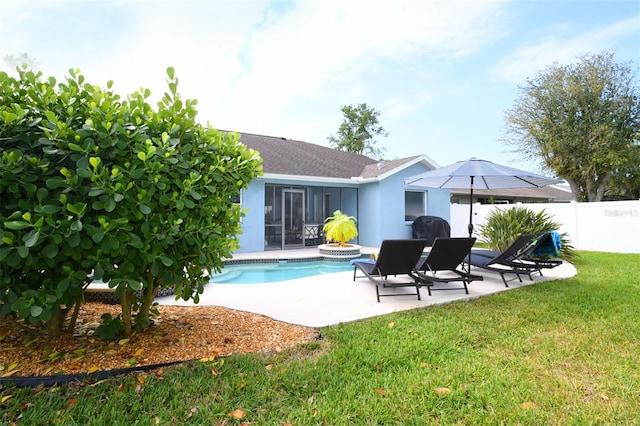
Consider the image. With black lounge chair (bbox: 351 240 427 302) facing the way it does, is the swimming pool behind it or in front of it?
in front

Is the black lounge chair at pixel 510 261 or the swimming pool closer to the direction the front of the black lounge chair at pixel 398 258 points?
the swimming pool

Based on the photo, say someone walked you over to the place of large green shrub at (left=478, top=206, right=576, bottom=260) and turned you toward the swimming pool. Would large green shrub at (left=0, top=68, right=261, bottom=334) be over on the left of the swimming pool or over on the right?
left

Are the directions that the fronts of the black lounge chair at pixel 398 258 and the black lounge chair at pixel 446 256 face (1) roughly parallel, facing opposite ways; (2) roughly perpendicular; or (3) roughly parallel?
roughly parallel
